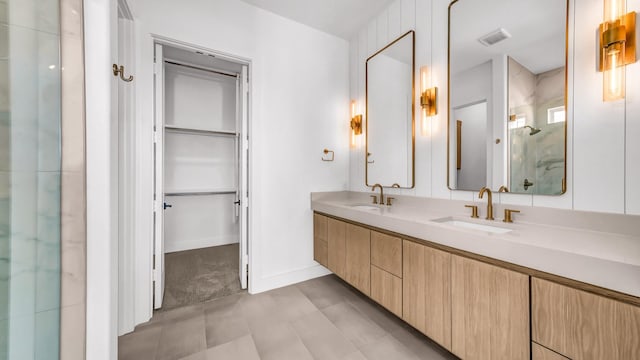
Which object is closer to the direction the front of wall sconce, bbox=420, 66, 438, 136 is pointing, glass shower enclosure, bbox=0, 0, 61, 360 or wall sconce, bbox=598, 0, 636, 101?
the glass shower enclosure

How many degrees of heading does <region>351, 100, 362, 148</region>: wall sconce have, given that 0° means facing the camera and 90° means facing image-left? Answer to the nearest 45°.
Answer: approximately 45°

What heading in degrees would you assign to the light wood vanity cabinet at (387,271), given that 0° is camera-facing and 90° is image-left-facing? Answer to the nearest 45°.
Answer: approximately 45°

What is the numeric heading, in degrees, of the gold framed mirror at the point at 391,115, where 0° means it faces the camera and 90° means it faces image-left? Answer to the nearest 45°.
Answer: approximately 45°

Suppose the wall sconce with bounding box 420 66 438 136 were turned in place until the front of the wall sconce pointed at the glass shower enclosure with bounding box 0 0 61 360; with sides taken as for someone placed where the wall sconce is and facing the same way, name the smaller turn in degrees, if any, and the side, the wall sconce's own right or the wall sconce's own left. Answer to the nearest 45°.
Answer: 0° — it already faces it

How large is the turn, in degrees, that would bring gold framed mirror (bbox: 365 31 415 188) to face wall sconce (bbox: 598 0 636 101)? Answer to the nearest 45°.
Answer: approximately 90° to its left
